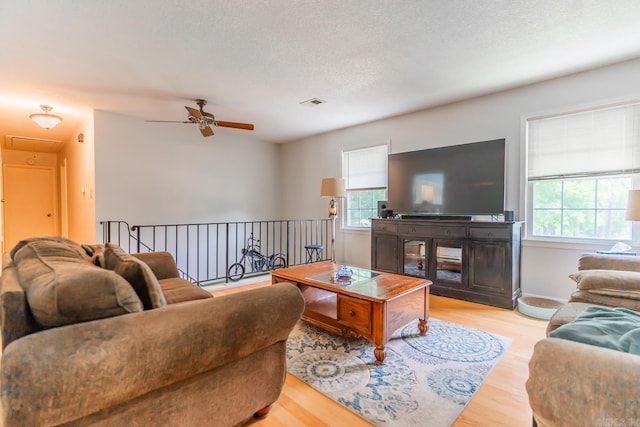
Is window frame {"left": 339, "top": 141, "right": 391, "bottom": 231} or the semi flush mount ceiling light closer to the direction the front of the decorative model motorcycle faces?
the semi flush mount ceiling light

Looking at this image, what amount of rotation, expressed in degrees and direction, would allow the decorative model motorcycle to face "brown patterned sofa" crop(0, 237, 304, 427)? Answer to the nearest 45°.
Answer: approximately 45° to its left

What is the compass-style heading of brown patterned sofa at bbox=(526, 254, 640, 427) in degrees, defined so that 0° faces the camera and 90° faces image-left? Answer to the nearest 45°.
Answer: approximately 90°

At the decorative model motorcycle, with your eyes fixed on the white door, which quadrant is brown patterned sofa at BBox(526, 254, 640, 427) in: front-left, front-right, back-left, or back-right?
back-left

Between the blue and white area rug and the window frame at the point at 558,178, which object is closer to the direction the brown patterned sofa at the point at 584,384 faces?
the blue and white area rug

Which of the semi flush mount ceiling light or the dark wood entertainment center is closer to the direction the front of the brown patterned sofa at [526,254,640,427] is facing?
the semi flush mount ceiling light

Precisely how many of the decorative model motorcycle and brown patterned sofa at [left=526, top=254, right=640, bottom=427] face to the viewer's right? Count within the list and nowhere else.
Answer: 0

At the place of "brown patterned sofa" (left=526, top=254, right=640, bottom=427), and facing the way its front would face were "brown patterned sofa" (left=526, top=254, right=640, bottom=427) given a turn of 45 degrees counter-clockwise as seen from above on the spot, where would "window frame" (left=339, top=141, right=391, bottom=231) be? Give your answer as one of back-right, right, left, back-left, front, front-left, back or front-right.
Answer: right

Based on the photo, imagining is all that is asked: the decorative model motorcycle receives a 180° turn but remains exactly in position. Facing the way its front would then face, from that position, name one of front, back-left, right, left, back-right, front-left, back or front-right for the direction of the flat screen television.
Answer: right

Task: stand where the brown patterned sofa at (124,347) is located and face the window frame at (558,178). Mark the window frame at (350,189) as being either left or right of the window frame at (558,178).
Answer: left
